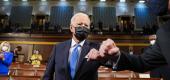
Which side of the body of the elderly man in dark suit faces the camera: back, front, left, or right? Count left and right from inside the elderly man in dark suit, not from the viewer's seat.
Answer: front
